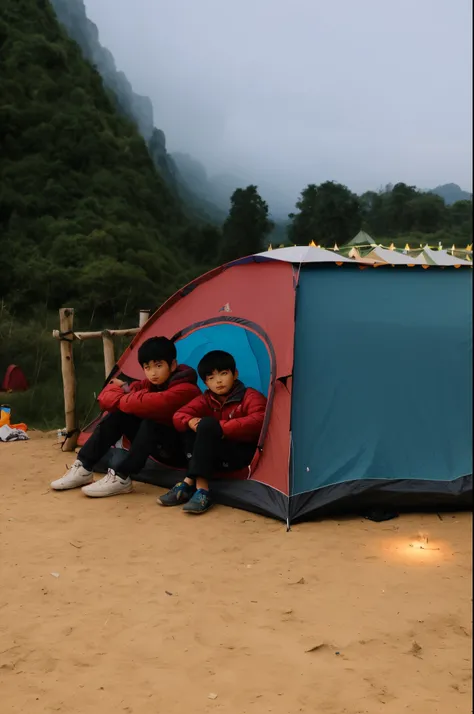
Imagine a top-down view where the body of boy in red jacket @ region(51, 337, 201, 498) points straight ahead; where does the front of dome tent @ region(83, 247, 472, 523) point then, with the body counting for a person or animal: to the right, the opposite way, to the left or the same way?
the same way

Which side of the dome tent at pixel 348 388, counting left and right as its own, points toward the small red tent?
right

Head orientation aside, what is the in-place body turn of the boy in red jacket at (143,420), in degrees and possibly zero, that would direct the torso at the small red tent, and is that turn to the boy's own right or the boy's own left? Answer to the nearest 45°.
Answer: approximately 135° to the boy's own right

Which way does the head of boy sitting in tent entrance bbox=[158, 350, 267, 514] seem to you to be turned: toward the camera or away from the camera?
toward the camera

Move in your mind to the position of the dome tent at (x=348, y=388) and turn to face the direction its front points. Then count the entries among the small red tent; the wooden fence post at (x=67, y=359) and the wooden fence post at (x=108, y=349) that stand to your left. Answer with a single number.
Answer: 0

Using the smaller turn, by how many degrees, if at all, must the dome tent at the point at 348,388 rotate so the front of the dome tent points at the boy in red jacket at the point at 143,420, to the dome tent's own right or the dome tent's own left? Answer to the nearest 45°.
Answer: approximately 45° to the dome tent's own right

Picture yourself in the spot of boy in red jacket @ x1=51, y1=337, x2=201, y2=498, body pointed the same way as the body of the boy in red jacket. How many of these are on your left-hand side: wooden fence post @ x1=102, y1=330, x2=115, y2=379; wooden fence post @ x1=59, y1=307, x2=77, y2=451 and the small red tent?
0

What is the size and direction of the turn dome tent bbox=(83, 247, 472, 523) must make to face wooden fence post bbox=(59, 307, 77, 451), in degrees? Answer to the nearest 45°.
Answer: approximately 90° to its right

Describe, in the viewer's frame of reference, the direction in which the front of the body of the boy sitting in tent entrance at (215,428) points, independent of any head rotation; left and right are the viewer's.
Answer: facing the viewer and to the left of the viewer

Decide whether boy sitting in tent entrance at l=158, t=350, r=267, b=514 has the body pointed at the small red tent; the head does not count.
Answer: no

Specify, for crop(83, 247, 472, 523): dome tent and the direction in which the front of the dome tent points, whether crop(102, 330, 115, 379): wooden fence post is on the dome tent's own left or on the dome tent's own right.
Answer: on the dome tent's own right

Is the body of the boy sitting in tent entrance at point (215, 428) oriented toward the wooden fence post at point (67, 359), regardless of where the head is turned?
no

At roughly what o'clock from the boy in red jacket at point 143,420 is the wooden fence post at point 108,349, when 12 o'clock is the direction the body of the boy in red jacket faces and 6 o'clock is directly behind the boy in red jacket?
The wooden fence post is roughly at 4 o'clock from the boy in red jacket.

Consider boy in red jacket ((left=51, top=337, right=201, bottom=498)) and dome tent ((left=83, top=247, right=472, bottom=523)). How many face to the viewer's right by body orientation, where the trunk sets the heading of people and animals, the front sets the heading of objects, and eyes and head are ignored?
0

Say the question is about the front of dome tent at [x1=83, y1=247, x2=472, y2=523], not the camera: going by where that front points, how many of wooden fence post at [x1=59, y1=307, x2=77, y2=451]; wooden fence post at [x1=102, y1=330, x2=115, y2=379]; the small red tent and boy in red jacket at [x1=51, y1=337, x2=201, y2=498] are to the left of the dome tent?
0
